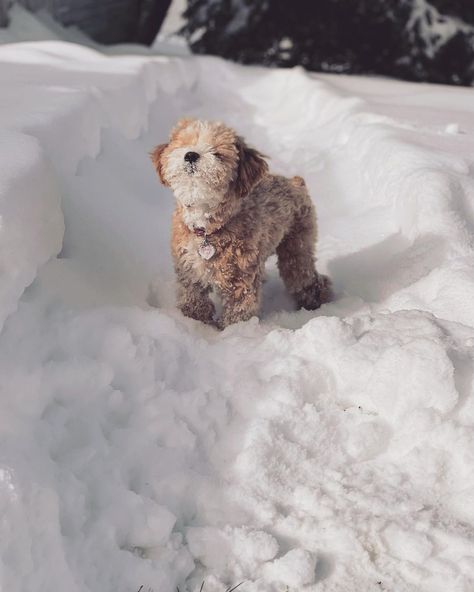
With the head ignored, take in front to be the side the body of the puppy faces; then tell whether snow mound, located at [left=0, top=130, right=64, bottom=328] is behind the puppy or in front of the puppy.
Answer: in front

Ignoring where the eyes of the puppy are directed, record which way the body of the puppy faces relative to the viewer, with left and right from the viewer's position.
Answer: facing the viewer and to the left of the viewer
